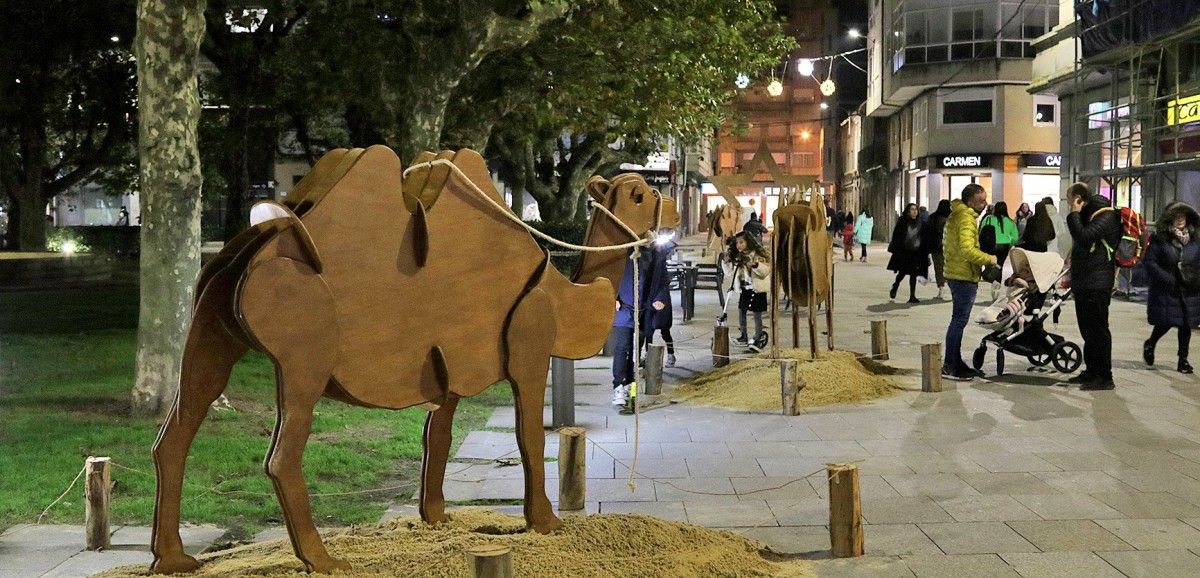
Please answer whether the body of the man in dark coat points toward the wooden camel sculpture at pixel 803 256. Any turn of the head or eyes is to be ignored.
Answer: yes

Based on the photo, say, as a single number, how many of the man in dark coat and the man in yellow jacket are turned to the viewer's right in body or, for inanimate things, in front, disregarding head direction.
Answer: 1

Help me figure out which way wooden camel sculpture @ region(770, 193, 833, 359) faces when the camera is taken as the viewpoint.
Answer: facing away from the viewer and to the right of the viewer

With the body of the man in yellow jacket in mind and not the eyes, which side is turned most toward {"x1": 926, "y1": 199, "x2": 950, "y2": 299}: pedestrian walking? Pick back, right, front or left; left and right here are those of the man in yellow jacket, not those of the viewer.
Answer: left

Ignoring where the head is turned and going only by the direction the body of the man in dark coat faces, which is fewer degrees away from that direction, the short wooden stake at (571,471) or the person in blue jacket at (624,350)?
the person in blue jacket

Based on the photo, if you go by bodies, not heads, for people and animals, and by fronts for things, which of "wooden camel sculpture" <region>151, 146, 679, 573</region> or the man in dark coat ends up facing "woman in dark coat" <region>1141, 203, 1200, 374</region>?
the wooden camel sculpture

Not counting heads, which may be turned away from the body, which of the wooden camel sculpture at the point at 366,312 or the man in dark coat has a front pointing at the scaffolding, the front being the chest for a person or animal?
the wooden camel sculpture

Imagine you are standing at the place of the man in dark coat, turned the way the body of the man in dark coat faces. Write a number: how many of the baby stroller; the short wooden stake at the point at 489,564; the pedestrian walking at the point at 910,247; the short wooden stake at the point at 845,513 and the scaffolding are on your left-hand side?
2

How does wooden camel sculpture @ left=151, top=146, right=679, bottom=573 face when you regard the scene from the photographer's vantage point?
facing away from the viewer and to the right of the viewer

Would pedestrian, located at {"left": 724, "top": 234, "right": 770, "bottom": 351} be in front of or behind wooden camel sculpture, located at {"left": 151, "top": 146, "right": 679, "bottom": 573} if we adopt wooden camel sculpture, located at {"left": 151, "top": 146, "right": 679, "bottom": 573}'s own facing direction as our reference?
in front

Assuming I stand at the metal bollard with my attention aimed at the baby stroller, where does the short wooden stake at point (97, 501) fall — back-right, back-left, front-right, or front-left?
back-right

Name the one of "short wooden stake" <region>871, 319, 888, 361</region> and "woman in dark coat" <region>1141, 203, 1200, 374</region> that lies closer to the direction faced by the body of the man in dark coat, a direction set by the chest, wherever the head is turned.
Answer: the short wooden stake

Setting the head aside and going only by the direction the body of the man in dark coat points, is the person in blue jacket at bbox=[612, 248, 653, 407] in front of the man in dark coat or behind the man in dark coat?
in front

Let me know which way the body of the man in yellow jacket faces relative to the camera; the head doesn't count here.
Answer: to the viewer's right

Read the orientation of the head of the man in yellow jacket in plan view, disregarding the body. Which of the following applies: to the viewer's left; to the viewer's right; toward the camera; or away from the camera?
to the viewer's right

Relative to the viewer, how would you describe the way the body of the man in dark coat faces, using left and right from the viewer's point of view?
facing to the left of the viewer
